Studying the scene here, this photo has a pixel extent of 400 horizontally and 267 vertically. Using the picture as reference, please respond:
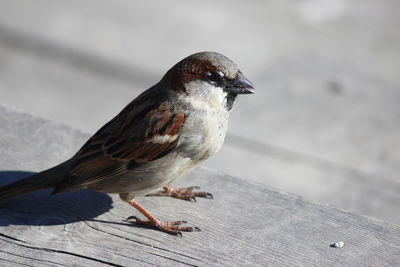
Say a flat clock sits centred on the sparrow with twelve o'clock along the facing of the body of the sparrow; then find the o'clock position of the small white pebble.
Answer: The small white pebble is roughly at 1 o'clock from the sparrow.

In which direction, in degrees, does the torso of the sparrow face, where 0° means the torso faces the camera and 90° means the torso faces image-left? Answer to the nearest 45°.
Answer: approximately 270°
